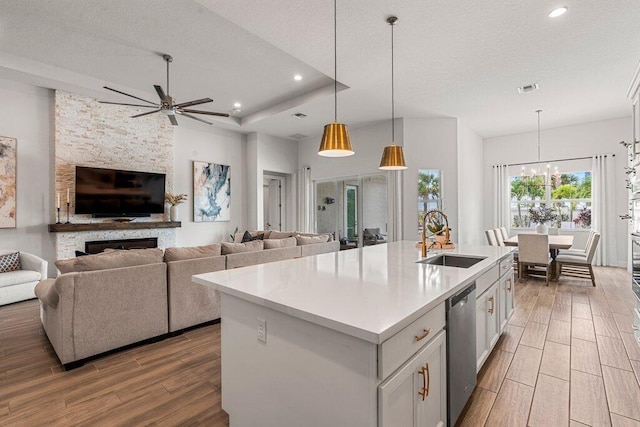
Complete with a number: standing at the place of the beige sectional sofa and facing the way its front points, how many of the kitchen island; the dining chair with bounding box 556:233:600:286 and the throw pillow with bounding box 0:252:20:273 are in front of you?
1

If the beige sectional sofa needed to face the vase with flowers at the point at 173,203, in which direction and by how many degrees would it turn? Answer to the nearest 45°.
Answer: approximately 45° to its right

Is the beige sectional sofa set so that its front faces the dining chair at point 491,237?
no

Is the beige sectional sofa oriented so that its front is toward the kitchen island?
no

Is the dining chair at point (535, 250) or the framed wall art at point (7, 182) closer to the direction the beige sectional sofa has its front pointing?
the framed wall art

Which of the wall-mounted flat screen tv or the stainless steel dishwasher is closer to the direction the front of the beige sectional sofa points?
the wall-mounted flat screen tv

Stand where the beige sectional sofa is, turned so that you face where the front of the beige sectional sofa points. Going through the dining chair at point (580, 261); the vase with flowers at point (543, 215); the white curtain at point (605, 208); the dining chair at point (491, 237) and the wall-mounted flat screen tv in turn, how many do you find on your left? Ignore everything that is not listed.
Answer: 0

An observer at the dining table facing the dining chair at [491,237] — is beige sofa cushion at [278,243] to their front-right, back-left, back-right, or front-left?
front-left

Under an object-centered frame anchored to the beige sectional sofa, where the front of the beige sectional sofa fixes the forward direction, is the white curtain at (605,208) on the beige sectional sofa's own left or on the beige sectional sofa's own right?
on the beige sectional sofa's own right

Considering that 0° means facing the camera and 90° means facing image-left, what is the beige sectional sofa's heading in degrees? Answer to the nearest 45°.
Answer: approximately 135°

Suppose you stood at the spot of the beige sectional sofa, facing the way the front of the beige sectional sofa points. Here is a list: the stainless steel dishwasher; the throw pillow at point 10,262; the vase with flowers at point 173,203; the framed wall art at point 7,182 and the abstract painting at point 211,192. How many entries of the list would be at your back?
1

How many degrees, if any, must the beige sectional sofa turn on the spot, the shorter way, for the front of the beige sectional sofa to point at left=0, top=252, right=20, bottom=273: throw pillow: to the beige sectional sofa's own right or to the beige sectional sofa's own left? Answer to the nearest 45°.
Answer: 0° — it already faces it

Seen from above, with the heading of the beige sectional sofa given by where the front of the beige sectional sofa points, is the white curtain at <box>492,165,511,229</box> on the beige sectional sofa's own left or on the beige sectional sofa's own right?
on the beige sectional sofa's own right

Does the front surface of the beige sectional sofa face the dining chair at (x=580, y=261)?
no
